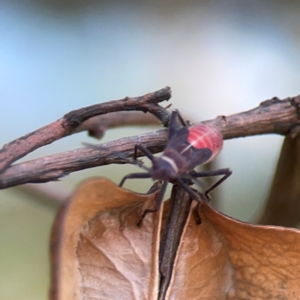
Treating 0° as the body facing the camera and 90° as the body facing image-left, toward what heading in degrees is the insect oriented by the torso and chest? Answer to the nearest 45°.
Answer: approximately 45°
